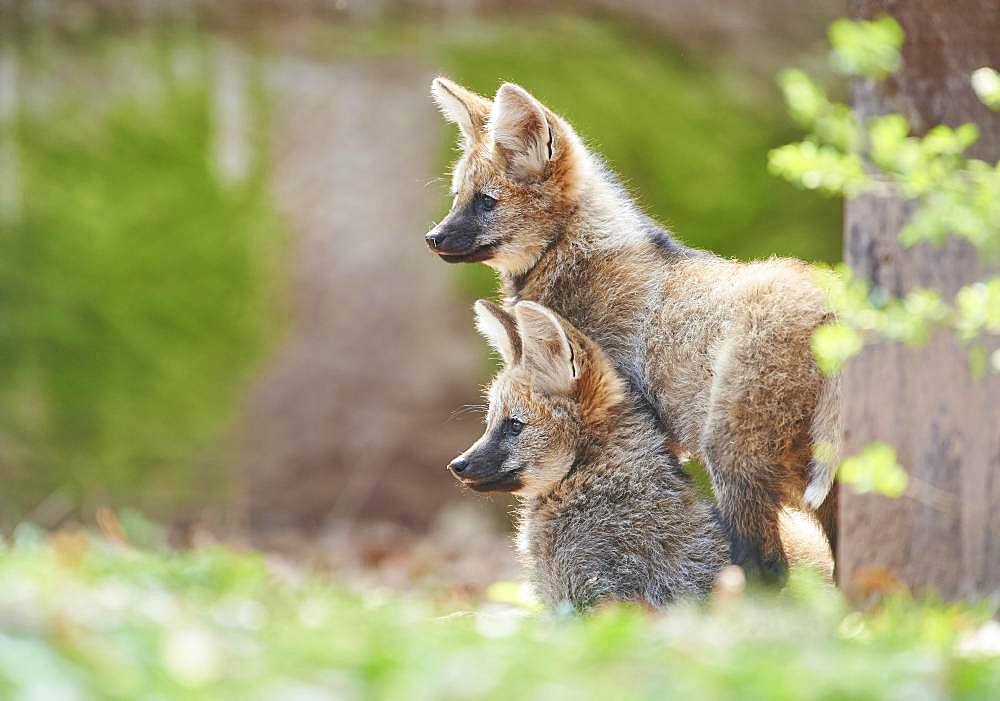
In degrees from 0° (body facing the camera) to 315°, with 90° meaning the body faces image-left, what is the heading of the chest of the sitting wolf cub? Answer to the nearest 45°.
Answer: approximately 90°
